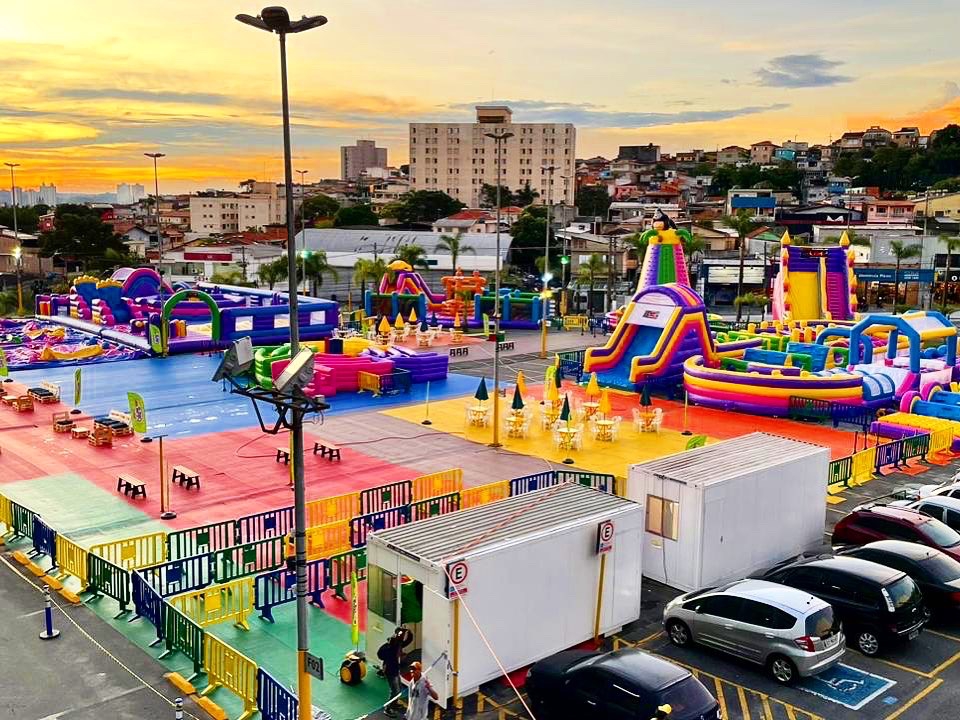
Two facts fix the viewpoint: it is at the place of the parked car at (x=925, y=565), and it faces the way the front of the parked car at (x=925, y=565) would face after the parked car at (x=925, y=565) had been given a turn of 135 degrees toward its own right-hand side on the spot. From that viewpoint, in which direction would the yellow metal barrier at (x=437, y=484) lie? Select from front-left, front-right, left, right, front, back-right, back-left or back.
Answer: back

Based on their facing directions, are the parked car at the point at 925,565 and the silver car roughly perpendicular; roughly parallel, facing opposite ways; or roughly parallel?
roughly parallel

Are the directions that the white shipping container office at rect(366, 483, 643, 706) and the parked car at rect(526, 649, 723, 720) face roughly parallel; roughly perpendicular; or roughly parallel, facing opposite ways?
roughly perpendicular

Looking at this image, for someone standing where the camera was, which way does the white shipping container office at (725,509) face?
facing the viewer and to the left of the viewer

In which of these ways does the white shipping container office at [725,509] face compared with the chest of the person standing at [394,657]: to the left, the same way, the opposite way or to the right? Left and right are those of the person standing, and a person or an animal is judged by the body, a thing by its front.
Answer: the opposite way

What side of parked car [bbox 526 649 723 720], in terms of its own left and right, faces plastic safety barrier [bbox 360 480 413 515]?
front

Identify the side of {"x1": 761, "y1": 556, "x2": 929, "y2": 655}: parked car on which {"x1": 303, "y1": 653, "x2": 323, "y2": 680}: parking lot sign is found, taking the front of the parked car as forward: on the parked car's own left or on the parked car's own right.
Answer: on the parked car's own left

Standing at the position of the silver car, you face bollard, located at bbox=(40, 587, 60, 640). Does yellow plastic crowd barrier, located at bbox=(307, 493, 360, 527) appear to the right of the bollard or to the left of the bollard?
right

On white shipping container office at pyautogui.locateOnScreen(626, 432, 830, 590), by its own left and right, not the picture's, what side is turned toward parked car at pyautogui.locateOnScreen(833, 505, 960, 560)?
back

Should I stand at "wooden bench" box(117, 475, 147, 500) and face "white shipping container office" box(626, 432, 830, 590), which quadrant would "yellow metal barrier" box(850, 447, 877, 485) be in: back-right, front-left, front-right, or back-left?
front-left

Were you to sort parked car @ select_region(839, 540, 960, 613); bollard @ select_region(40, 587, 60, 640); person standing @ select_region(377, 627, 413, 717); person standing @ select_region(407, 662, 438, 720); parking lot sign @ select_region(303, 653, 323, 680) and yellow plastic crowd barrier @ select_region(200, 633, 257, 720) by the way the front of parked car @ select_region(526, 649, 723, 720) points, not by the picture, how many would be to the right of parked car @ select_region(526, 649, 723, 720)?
1

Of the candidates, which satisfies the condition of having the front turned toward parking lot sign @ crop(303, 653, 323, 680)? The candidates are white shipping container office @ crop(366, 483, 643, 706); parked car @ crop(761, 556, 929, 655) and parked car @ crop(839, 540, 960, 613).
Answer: the white shipping container office

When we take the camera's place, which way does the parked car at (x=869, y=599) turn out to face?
facing away from the viewer and to the left of the viewer

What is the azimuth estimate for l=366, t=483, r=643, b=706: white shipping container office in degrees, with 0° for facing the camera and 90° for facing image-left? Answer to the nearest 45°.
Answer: approximately 45°
